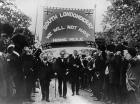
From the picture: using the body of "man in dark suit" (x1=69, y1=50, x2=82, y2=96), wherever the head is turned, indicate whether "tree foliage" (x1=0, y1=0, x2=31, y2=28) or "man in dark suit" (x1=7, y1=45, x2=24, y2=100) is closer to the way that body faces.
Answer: the man in dark suit

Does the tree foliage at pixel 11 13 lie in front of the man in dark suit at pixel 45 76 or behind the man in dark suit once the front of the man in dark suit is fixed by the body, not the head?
behind

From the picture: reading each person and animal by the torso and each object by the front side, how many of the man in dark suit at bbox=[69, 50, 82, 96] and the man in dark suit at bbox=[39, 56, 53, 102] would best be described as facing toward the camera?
2

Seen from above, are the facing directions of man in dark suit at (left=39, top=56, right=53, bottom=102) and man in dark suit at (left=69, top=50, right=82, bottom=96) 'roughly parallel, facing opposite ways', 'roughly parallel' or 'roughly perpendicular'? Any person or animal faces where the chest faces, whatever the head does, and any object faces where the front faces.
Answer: roughly parallel

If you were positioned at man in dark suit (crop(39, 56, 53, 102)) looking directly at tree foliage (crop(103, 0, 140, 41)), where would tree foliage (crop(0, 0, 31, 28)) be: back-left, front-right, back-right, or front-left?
front-left

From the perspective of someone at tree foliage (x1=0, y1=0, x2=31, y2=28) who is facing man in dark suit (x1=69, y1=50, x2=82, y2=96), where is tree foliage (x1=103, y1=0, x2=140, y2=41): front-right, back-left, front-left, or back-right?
front-left

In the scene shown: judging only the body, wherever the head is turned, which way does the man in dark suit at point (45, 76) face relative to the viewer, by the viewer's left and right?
facing the viewer

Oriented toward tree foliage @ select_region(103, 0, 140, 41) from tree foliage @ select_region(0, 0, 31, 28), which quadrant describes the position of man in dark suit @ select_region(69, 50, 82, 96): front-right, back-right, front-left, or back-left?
front-right

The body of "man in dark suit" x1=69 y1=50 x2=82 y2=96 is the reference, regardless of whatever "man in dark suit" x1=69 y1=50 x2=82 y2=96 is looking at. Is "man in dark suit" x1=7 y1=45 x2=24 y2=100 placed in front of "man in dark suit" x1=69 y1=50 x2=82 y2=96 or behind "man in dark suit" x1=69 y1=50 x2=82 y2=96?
in front
